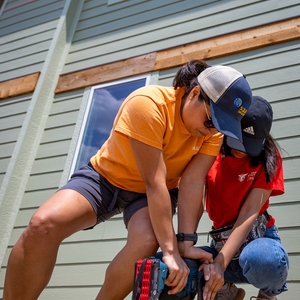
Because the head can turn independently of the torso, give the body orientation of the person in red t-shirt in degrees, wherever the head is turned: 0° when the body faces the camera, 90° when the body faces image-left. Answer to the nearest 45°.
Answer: approximately 45°

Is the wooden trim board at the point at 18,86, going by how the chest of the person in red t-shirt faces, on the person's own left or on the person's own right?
on the person's own right

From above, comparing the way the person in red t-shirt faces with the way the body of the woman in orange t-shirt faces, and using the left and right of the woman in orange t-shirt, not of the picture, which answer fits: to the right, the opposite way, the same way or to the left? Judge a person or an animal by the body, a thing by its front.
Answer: to the right

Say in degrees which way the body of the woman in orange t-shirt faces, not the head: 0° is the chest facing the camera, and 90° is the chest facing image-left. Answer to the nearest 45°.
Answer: approximately 315°
